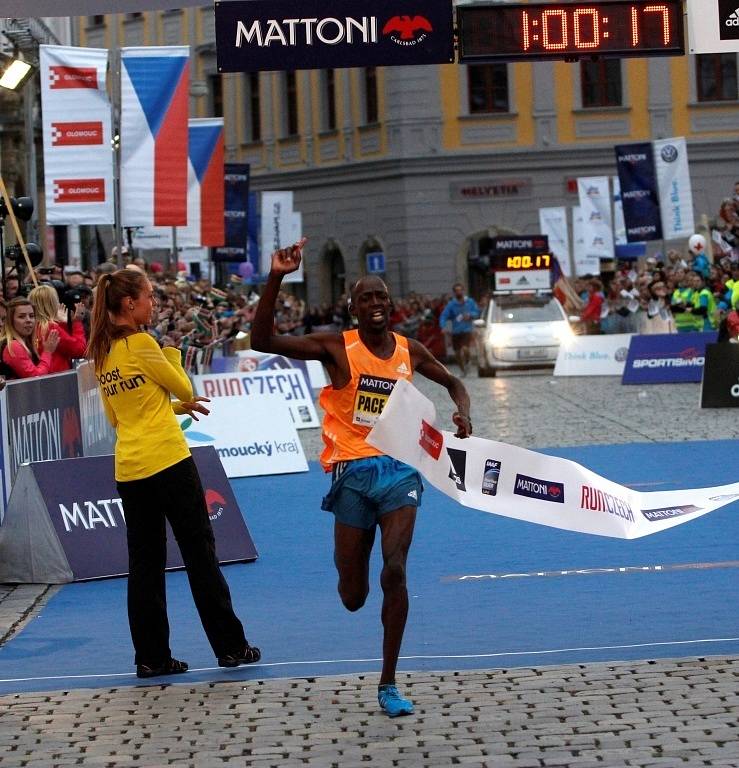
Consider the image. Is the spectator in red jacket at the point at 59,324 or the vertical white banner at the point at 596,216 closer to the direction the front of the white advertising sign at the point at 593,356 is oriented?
the spectator in red jacket

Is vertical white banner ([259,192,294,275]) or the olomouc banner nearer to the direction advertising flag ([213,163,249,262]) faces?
the olomouc banner

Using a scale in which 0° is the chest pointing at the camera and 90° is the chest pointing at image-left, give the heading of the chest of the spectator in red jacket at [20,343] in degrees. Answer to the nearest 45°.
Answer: approximately 315°

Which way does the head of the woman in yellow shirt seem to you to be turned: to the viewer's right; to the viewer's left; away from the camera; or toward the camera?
to the viewer's right

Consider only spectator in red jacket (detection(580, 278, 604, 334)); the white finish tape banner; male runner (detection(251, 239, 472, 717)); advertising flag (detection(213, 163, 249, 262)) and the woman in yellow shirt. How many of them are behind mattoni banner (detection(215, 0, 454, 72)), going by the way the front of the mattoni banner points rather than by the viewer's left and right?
2

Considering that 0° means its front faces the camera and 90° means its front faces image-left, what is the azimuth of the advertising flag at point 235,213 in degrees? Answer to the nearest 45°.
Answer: approximately 0°

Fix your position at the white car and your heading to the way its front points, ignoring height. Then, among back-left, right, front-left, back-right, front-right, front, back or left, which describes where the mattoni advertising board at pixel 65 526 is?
front

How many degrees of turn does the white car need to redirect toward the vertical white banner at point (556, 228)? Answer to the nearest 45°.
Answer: approximately 180°

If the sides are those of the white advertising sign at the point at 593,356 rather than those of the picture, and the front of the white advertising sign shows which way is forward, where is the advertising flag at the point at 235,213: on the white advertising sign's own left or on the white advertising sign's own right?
on the white advertising sign's own right

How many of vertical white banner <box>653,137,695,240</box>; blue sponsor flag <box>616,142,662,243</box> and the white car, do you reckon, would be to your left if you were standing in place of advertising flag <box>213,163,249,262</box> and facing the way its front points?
3

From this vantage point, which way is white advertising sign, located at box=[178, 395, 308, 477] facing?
toward the camera

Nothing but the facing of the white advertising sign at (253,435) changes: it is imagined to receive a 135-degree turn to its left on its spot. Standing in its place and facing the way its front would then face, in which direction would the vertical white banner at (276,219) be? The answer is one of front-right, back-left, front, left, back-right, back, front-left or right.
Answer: front-left

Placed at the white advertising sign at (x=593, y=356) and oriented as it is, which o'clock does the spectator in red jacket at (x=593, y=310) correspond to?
The spectator in red jacket is roughly at 6 o'clock from the white advertising sign.

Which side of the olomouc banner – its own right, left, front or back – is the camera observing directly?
front

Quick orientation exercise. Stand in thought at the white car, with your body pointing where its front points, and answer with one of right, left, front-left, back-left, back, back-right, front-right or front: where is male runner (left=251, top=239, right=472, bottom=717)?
front
